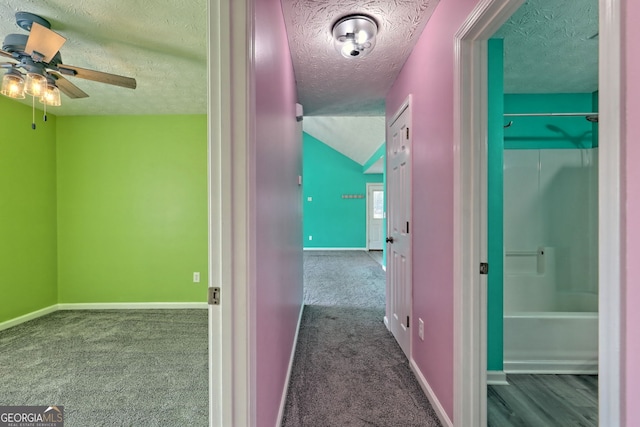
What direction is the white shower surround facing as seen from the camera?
toward the camera

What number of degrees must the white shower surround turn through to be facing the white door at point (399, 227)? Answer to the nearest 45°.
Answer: approximately 45° to its right

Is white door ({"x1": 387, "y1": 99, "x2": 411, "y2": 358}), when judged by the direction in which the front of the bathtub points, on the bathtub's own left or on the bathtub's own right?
on the bathtub's own right

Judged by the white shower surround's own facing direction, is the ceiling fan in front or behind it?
in front

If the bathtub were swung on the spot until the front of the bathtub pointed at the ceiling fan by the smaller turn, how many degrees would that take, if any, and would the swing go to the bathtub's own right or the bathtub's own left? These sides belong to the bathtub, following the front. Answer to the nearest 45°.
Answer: approximately 45° to the bathtub's own right
